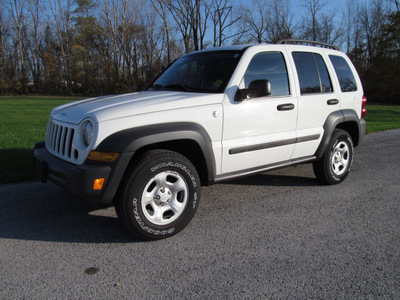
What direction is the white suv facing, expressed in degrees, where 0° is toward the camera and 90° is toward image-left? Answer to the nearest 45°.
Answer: approximately 45°
